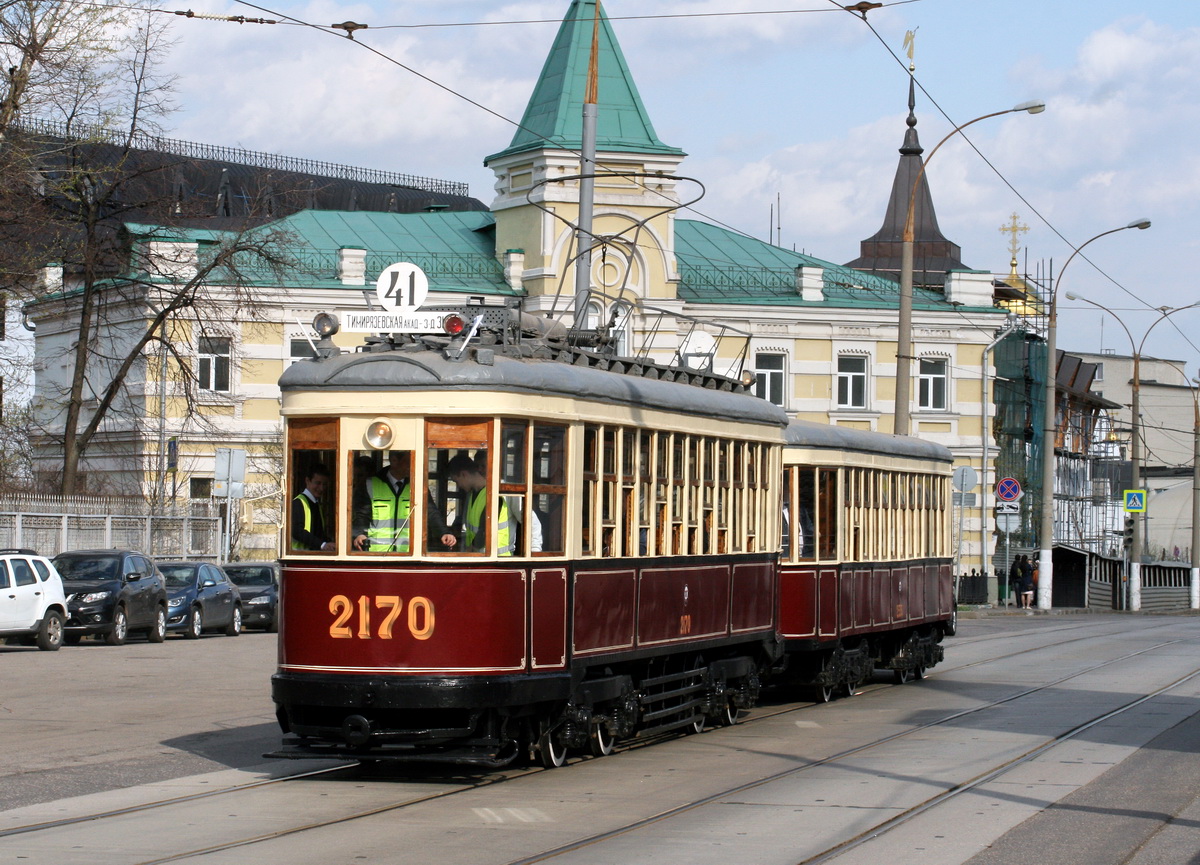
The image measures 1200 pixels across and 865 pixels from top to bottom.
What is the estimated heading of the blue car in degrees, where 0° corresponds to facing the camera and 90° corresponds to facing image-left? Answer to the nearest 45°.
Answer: approximately 45°

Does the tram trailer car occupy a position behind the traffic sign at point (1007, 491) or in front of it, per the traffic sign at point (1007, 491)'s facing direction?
in front

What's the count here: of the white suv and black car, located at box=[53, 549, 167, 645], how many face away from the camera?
0

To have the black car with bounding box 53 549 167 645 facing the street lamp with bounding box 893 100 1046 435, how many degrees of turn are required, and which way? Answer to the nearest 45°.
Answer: approximately 135° to its left

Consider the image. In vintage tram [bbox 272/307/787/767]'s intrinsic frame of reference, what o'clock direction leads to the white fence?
The white fence is roughly at 4 o'clock from the vintage tram.

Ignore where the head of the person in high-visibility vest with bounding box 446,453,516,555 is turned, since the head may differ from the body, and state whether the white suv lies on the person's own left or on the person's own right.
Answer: on the person's own right

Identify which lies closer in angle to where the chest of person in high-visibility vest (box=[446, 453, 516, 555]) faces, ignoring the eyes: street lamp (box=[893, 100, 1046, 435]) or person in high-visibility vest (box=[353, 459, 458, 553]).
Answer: the person in high-visibility vest
